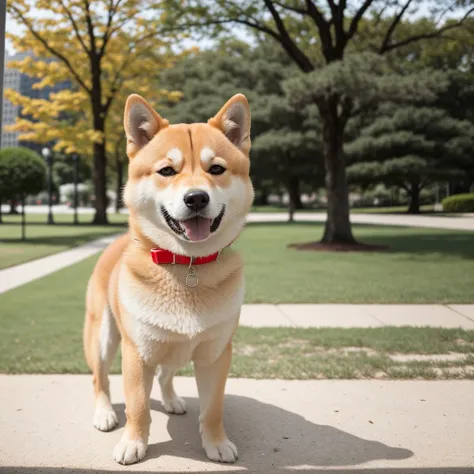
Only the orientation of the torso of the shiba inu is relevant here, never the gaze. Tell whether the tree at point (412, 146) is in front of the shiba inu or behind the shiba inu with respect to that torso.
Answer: behind

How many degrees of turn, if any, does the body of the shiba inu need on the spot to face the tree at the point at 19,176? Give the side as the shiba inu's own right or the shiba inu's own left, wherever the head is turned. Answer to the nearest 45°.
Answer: approximately 180°

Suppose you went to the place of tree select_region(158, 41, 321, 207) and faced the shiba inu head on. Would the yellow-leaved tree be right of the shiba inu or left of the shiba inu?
right

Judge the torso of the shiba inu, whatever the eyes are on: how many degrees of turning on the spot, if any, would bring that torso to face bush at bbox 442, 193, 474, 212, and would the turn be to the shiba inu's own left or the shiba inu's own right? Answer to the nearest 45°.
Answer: approximately 135° to the shiba inu's own left

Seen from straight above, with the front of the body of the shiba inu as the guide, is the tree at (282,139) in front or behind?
behind

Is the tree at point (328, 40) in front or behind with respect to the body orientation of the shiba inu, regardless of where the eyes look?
behind

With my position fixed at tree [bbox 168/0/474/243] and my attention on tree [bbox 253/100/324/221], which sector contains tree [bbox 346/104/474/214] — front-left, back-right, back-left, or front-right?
front-right

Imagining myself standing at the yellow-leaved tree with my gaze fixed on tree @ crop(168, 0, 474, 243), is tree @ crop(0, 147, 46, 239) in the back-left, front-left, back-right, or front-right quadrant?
front-right

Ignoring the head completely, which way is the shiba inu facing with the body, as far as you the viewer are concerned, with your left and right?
facing the viewer

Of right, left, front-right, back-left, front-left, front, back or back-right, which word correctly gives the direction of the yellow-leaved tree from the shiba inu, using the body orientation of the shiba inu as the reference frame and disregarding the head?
back
